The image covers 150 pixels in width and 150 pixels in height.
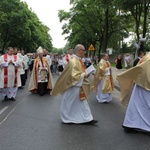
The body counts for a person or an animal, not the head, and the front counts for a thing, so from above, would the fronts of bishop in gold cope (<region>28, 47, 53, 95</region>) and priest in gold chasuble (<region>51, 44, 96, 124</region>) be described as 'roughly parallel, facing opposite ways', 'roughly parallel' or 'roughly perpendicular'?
roughly perpendicular

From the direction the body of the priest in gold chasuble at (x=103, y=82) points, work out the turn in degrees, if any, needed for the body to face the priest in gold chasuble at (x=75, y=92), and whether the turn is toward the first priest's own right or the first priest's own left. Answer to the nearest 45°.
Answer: approximately 45° to the first priest's own right

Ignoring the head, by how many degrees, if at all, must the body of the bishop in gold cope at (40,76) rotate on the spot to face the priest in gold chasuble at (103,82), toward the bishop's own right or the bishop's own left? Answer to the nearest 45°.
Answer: approximately 45° to the bishop's own left

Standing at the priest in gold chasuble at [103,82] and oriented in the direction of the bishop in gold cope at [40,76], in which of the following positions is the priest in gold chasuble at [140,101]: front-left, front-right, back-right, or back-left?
back-left

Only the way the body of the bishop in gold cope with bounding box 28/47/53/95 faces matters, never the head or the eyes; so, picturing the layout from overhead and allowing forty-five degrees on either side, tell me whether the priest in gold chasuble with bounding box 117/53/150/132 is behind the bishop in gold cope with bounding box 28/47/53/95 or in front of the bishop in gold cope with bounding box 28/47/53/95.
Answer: in front
